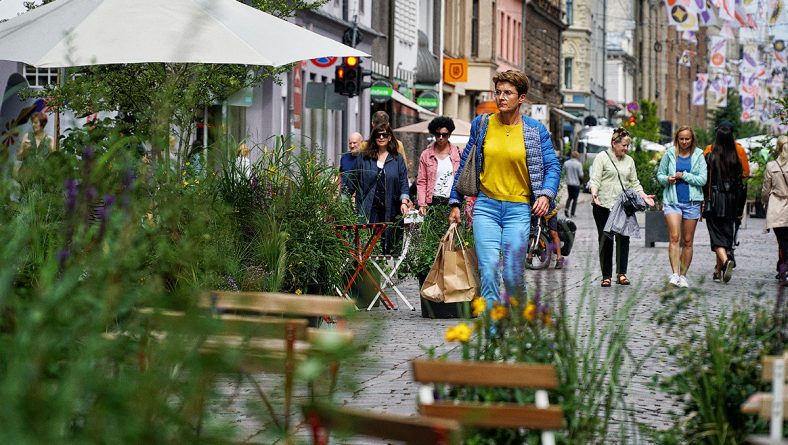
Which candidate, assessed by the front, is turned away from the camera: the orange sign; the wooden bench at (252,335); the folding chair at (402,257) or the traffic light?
the wooden bench

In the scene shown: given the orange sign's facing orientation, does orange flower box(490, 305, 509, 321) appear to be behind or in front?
in front

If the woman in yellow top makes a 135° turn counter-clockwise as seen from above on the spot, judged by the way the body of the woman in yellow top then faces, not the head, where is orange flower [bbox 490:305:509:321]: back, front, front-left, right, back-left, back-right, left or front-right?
back-right

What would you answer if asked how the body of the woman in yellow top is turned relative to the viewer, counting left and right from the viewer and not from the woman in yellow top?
facing the viewer

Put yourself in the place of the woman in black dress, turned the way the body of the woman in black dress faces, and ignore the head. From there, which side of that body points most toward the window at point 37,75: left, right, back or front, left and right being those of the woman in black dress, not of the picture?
left

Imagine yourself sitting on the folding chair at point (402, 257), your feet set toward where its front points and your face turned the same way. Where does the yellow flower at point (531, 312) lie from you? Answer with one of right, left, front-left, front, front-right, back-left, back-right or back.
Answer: left

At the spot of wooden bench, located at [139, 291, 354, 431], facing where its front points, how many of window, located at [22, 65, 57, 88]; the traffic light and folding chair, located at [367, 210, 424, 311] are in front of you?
3

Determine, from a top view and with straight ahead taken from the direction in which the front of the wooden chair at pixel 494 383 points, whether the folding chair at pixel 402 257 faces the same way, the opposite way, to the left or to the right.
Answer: to the right

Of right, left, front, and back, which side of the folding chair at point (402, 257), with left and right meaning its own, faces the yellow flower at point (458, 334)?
left

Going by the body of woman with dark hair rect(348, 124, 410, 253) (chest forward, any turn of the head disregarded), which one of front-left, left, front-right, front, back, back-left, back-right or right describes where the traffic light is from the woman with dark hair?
back

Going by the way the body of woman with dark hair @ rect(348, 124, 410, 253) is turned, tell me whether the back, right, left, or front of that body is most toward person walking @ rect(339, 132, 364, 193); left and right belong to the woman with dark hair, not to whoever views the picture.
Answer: back

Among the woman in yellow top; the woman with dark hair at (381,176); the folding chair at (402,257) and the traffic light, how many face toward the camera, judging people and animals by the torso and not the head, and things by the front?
3

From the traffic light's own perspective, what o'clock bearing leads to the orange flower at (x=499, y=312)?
The orange flower is roughly at 12 o'clock from the traffic light.
